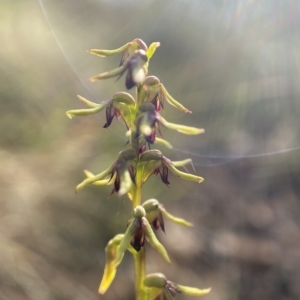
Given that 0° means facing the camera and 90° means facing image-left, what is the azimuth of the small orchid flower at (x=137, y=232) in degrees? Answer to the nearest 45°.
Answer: approximately 0°
